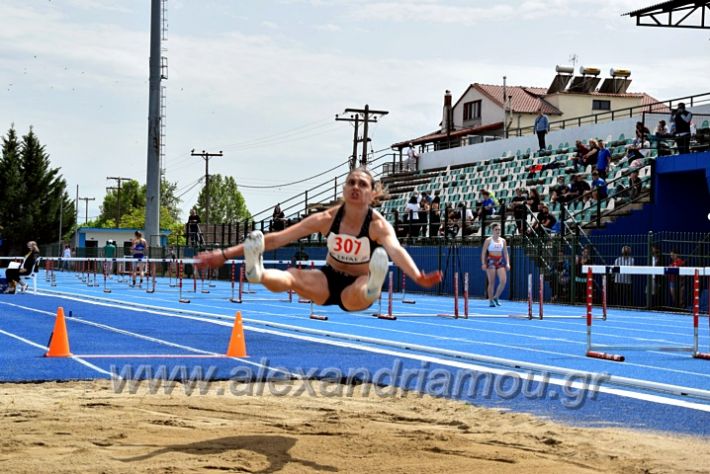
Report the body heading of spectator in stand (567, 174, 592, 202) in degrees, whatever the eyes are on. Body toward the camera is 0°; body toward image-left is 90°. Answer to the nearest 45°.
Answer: approximately 45°

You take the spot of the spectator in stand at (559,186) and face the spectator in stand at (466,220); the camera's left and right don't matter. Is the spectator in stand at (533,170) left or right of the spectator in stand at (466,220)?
right

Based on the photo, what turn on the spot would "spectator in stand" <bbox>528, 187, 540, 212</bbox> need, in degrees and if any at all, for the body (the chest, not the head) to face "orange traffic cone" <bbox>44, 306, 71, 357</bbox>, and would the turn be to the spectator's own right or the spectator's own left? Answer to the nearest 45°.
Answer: approximately 45° to the spectator's own left

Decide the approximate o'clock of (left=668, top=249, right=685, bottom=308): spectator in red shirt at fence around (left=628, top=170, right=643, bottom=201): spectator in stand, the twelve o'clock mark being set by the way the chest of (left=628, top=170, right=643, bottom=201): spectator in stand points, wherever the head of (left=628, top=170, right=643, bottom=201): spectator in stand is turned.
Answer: (left=668, top=249, right=685, bottom=308): spectator in red shirt at fence is roughly at 10 o'clock from (left=628, top=170, right=643, bottom=201): spectator in stand.

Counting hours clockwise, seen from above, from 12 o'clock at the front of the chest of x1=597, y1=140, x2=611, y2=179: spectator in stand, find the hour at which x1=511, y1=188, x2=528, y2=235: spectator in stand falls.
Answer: x1=511, y1=188, x2=528, y2=235: spectator in stand is roughly at 2 o'clock from x1=597, y1=140, x2=611, y2=179: spectator in stand.
